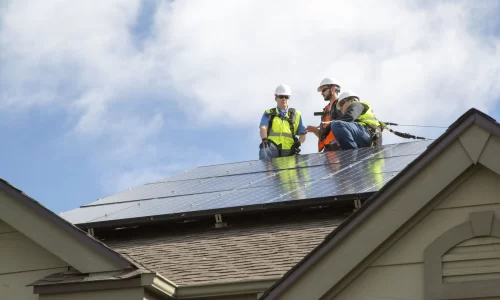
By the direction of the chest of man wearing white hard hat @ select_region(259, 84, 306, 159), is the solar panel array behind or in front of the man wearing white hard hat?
in front

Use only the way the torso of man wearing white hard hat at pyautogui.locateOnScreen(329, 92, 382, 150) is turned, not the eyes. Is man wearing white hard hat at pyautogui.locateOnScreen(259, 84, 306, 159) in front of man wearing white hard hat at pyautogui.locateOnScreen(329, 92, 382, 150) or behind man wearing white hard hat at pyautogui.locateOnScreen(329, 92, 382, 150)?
in front

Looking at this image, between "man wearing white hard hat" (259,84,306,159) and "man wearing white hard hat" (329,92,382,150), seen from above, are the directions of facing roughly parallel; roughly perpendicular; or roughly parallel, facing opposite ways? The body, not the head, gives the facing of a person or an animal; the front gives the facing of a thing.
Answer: roughly perpendicular

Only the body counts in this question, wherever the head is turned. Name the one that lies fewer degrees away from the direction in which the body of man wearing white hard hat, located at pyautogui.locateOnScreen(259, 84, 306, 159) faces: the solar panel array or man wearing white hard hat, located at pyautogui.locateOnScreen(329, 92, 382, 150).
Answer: the solar panel array

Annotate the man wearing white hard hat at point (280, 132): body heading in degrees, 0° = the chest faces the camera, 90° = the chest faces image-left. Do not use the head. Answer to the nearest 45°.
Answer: approximately 0°

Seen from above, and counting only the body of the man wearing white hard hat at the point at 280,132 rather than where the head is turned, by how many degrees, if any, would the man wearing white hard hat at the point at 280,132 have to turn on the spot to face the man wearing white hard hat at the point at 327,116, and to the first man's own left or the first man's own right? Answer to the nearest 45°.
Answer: approximately 90° to the first man's own left

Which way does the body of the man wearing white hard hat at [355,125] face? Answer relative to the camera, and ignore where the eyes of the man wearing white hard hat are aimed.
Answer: to the viewer's left

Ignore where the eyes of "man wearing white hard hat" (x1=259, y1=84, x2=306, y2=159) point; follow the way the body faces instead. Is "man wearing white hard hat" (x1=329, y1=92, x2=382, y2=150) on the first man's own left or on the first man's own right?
on the first man's own left

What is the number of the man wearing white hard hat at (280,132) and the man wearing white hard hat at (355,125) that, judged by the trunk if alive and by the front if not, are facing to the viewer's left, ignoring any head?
1
